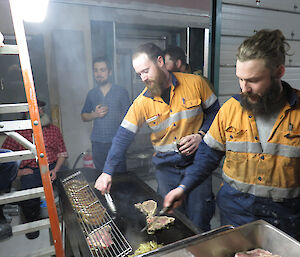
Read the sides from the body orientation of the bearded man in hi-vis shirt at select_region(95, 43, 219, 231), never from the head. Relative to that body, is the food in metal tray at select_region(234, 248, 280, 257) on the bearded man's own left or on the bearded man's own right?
on the bearded man's own left

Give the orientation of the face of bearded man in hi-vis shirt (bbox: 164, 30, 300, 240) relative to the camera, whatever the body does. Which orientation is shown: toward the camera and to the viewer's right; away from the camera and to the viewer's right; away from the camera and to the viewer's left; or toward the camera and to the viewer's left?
toward the camera and to the viewer's left

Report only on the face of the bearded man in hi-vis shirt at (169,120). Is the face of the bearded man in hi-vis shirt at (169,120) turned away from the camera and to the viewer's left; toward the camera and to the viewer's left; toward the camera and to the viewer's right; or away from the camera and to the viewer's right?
toward the camera and to the viewer's left

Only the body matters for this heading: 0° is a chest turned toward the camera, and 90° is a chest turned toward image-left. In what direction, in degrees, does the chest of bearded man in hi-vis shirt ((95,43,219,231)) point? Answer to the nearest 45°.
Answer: approximately 45°

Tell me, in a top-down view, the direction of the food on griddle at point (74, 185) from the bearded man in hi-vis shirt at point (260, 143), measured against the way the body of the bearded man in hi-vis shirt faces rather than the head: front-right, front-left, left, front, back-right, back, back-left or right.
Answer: front-right

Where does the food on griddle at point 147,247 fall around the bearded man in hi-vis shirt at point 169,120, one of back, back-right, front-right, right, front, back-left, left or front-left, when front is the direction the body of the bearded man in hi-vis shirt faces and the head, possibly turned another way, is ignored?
front-left

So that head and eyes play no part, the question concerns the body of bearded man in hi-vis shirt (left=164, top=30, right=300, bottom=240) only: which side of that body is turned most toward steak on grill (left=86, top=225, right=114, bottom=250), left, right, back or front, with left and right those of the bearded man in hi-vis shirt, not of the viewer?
front

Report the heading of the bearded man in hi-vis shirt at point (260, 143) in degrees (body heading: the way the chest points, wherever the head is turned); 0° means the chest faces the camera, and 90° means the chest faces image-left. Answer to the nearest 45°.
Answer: approximately 45°

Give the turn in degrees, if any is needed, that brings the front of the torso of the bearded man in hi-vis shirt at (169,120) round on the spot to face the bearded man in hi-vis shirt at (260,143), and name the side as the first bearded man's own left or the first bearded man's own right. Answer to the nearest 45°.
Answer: approximately 90° to the first bearded man's own left

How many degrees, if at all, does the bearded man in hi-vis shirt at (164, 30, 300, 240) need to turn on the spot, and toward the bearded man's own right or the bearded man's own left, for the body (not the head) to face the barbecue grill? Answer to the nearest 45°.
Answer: approximately 45° to the bearded man's own right

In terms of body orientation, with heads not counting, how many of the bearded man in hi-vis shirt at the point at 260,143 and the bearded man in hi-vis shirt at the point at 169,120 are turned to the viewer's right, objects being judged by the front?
0
